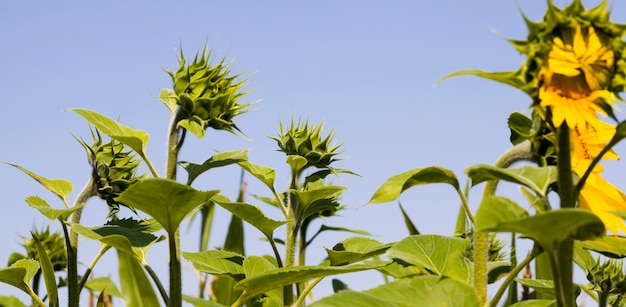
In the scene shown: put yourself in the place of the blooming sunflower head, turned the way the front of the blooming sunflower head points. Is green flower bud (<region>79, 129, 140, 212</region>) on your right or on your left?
on your right

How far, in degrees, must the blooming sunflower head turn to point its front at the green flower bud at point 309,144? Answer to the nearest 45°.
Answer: approximately 135° to its right

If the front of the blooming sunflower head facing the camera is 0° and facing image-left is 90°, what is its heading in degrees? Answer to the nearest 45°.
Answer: approximately 0°
